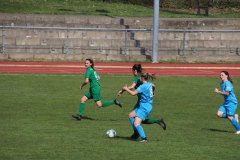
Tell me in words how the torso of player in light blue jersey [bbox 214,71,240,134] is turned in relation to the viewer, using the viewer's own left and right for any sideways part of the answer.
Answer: facing to the left of the viewer

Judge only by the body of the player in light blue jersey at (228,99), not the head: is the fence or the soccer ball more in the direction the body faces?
the soccer ball

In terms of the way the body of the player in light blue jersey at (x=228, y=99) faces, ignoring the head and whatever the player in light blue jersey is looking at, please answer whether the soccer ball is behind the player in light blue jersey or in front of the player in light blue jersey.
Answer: in front

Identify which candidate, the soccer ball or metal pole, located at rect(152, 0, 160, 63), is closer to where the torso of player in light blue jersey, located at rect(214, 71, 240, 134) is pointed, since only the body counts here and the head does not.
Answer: the soccer ball
